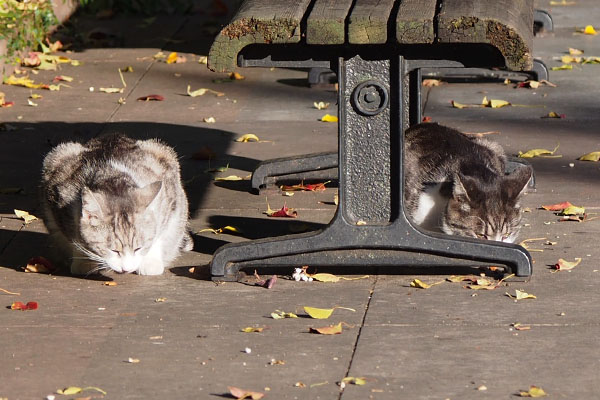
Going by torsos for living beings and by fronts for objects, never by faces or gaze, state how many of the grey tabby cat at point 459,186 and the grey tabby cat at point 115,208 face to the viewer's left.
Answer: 0

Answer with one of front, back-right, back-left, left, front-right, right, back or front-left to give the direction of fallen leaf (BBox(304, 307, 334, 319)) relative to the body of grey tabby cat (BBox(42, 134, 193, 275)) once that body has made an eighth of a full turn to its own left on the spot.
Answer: front

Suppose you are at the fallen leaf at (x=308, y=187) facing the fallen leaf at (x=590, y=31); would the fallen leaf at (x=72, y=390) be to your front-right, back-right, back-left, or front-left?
back-right

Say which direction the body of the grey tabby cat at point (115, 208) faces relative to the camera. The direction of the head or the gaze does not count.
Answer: toward the camera

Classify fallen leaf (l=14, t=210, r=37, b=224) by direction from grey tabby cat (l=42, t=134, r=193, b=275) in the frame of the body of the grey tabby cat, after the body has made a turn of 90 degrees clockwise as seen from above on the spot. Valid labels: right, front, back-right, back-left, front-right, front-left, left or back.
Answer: front-right

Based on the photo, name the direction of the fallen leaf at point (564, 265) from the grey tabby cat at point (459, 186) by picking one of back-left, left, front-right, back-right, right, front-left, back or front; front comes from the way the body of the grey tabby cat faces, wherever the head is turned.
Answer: front

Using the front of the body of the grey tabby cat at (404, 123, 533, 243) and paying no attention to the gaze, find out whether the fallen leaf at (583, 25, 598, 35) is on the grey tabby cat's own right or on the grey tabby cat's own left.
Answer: on the grey tabby cat's own left

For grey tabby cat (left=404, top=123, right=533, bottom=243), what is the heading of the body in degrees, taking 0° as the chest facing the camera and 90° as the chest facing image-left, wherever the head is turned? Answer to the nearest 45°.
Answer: approximately 315°

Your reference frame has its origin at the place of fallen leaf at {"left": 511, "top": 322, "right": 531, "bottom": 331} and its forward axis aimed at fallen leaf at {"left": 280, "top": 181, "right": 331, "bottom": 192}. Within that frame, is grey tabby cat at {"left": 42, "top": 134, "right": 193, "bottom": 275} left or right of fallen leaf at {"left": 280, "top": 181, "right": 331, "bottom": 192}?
left

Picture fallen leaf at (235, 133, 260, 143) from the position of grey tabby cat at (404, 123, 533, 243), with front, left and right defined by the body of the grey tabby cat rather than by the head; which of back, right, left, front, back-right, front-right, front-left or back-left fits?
back

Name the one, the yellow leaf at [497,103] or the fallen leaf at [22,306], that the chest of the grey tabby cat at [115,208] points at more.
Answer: the fallen leaf

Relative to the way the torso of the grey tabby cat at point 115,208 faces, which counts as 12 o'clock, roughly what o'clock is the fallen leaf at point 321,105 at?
The fallen leaf is roughly at 7 o'clock from the grey tabby cat.
